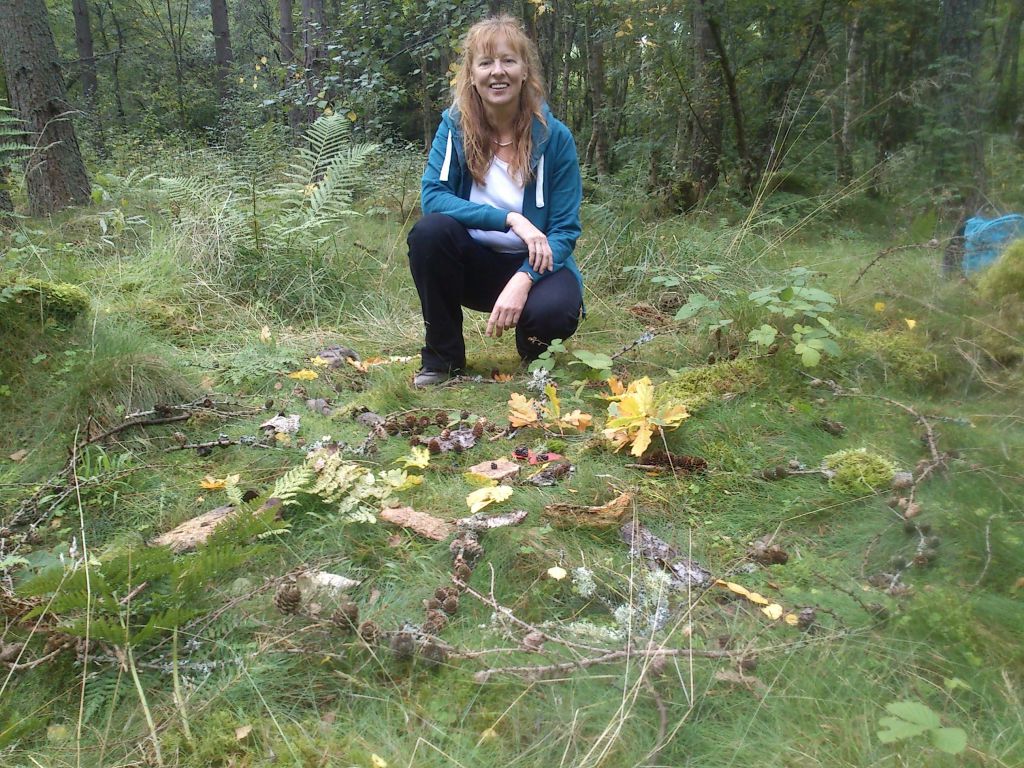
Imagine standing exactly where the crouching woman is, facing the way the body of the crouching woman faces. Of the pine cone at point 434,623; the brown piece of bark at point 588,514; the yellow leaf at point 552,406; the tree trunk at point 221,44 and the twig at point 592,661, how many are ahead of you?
4

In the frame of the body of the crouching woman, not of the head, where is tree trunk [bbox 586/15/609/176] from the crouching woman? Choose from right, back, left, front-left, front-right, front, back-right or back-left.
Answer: back

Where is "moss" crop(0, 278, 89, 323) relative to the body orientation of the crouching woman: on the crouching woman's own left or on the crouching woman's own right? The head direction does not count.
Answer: on the crouching woman's own right

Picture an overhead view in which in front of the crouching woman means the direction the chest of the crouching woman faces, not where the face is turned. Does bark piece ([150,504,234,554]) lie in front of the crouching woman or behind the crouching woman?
in front

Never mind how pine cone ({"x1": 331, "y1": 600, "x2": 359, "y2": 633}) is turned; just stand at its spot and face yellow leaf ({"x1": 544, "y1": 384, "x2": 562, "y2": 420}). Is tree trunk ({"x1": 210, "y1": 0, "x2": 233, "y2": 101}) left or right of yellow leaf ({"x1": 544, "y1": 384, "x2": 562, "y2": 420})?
left

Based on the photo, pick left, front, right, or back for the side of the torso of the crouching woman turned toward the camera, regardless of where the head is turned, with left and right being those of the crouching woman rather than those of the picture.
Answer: front

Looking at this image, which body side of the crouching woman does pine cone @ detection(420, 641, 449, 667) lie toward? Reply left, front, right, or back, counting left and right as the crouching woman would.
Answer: front

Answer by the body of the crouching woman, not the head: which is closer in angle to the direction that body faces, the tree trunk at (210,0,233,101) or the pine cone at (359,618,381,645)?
the pine cone

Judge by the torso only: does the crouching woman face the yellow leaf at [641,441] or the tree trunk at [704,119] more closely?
the yellow leaf

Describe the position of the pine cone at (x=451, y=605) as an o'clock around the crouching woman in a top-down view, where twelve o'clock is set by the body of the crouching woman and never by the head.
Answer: The pine cone is roughly at 12 o'clock from the crouching woman.

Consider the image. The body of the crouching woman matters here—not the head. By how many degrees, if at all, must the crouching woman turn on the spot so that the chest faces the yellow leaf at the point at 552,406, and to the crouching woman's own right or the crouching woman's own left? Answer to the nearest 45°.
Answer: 0° — they already face it

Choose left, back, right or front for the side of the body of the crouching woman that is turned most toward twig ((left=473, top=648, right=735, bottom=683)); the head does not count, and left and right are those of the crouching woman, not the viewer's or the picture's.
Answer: front

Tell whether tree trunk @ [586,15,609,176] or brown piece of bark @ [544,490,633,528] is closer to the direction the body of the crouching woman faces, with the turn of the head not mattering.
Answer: the brown piece of bark

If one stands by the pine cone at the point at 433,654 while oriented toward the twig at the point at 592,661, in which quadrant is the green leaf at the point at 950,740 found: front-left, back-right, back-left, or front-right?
front-right

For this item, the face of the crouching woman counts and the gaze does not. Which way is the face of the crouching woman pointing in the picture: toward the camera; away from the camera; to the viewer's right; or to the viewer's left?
toward the camera
